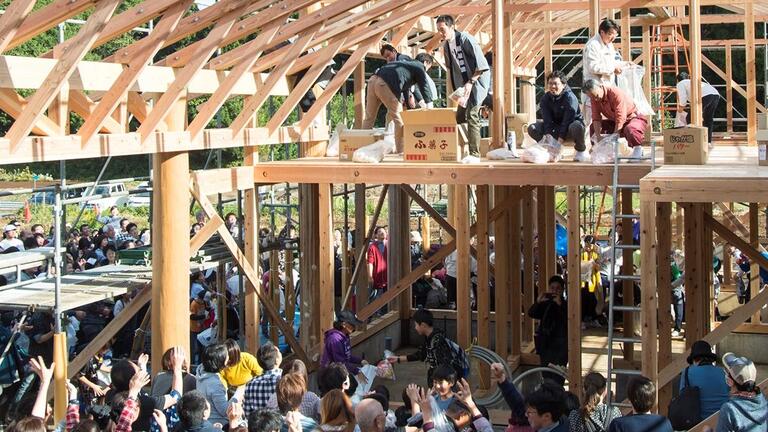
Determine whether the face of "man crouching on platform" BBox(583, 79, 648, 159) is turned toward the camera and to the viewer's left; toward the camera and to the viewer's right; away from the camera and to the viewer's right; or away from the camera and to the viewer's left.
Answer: toward the camera and to the viewer's left

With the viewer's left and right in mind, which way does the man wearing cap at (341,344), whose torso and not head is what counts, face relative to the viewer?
facing to the right of the viewer

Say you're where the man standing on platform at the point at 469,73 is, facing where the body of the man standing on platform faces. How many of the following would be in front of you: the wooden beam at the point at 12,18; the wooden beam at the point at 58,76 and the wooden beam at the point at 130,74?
3

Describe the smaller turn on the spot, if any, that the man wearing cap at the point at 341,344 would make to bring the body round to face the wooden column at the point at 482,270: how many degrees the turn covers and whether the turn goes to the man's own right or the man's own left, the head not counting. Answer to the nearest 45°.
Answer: approximately 45° to the man's own left

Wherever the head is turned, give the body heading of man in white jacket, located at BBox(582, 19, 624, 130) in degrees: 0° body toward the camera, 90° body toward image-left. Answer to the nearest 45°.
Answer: approximately 315°

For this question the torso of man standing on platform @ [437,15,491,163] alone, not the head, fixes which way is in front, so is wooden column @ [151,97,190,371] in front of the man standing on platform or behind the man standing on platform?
in front

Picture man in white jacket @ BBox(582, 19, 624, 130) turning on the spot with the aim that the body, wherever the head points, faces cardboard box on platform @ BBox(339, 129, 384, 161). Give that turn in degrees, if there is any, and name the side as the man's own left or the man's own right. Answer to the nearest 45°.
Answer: approximately 135° to the man's own right

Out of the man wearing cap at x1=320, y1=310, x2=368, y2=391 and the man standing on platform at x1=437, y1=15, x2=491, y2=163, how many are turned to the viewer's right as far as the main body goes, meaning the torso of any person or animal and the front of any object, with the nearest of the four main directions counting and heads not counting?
1
